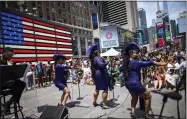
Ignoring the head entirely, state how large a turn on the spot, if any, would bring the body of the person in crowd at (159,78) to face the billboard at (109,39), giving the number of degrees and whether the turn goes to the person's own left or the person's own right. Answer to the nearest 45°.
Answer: approximately 135° to the person's own right

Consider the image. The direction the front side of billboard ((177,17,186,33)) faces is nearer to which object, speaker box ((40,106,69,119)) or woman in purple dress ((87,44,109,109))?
the speaker box

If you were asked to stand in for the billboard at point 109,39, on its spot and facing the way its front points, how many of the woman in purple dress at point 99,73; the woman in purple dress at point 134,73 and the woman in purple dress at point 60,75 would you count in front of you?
3

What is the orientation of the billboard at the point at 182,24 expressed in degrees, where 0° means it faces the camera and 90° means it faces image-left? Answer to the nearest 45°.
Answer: approximately 45°
